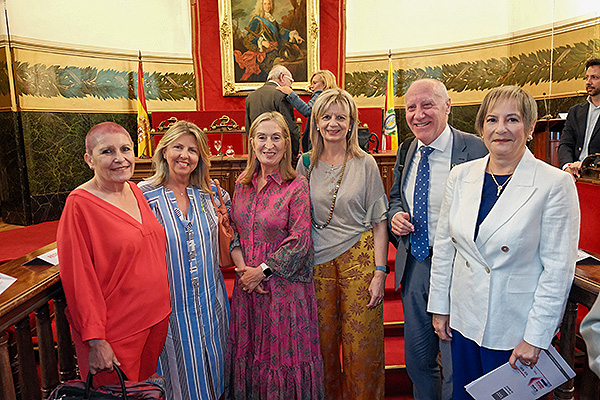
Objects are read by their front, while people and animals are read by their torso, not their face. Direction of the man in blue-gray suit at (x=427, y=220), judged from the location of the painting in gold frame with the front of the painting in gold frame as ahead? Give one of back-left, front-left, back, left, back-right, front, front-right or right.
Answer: front

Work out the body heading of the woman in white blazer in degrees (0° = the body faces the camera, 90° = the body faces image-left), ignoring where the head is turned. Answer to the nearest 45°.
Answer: approximately 45°

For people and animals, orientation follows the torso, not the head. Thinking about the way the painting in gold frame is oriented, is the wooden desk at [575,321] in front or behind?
in front

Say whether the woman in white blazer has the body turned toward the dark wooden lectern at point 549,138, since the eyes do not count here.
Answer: no

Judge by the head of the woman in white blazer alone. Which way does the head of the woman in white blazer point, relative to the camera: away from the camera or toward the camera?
toward the camera

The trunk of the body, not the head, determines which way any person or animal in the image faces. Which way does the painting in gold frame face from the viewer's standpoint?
toward the camera

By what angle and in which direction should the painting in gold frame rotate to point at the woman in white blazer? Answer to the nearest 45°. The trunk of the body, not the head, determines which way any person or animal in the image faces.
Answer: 0° — it already faces them

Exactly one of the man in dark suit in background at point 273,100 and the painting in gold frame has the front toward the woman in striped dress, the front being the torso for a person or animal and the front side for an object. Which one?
the painting in gold frame

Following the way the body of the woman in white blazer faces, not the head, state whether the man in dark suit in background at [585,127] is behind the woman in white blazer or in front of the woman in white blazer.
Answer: behind

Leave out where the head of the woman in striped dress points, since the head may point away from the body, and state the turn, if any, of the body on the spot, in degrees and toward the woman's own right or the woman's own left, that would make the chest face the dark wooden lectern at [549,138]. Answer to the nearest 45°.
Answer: approximately 135° to the woman's own left

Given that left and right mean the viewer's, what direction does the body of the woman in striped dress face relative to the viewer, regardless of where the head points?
facing the viewer

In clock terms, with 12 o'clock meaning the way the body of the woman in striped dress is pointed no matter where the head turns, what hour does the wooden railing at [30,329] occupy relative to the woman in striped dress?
The wooden railing is roughly at 2 o'clock from the woman in striped dress.

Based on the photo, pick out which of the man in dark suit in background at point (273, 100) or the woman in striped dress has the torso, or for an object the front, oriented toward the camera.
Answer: the woman in striped dress

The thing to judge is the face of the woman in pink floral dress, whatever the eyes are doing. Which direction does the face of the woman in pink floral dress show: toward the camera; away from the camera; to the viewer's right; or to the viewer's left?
toward the camera

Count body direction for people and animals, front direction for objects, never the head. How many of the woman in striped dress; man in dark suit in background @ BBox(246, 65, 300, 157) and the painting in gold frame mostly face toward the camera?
2

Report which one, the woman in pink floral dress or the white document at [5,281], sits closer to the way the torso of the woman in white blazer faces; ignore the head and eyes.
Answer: the white document

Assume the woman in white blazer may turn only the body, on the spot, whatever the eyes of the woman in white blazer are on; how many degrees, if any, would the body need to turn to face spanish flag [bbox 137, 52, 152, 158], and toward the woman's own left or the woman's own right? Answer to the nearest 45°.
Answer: approximately 90° to the woman's own right
